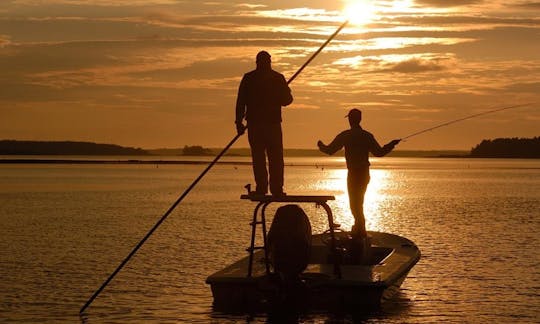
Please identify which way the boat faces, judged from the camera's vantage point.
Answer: facing away from the viewer and to the right of the viewer

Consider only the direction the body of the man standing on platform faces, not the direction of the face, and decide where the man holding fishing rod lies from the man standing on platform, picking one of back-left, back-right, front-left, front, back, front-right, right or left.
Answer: front-right

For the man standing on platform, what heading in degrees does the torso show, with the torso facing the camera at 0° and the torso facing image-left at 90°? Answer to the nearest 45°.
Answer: approximately 180°
